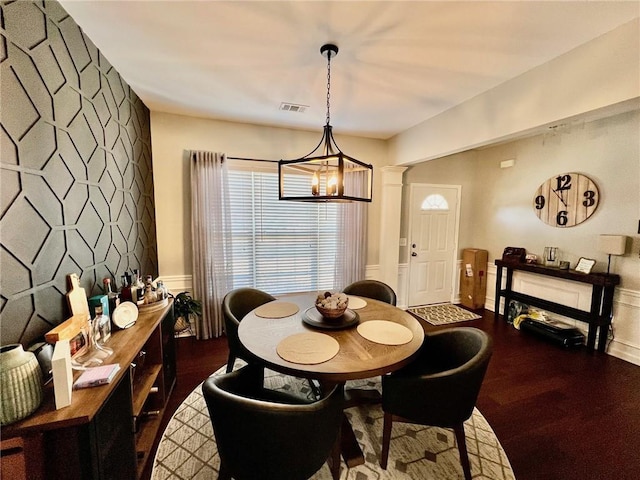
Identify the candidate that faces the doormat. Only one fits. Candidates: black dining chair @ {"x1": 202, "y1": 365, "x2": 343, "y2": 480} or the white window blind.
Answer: the black dining chair

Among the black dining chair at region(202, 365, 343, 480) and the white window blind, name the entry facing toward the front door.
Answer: the black dining chair

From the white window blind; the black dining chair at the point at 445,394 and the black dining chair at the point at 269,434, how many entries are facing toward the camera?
1

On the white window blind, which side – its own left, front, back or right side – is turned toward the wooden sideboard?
front

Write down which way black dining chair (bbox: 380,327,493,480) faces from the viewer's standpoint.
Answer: facing away from the viewer and to the left of the viewer

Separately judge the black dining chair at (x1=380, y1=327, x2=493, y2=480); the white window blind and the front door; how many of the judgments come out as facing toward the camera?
2

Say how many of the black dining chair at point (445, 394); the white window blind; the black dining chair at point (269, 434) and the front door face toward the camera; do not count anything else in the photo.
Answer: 2

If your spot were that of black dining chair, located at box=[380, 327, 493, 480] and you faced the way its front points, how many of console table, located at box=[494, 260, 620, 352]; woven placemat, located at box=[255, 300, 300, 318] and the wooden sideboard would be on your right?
1

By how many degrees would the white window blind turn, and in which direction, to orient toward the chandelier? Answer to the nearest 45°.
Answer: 0° — it already faces it

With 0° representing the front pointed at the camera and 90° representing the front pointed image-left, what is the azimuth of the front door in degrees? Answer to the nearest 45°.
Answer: approximately 0°

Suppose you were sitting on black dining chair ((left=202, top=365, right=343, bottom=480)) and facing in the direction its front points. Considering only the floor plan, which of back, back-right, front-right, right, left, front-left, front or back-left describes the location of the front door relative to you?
front

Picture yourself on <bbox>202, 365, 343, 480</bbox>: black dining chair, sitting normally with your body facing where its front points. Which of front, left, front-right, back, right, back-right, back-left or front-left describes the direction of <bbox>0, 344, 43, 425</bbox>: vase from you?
back-left

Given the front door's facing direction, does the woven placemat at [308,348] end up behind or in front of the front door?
in front

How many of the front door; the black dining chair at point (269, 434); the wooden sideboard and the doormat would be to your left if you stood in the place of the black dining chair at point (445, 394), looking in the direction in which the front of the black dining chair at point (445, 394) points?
2

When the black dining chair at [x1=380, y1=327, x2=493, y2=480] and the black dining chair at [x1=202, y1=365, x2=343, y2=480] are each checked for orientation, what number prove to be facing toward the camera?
0

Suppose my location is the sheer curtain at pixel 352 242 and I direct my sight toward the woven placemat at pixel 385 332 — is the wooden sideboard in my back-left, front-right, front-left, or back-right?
front-right

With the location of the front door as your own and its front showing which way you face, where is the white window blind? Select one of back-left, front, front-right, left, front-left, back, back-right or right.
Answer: front-right

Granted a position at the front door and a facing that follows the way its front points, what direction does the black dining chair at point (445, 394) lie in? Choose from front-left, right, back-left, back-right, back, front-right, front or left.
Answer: front

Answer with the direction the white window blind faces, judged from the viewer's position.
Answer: facing the viewer

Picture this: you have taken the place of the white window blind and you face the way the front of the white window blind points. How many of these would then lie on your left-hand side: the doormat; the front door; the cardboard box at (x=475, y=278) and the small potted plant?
3
